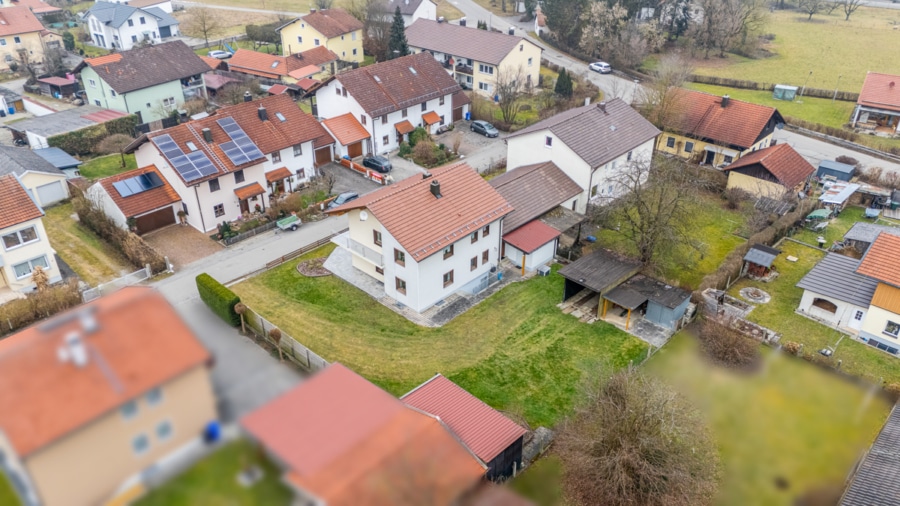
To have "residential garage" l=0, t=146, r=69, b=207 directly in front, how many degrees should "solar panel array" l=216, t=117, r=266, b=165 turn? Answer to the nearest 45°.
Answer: approximately 135° to its right

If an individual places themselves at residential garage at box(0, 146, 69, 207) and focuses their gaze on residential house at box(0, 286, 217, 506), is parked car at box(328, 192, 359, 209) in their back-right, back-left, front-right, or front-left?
front-left

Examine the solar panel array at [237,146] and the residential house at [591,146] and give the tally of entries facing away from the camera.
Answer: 0

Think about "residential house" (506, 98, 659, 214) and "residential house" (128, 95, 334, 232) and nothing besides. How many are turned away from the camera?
0

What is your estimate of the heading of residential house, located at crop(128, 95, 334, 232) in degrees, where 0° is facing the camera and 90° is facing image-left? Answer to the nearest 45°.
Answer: approximately 315°

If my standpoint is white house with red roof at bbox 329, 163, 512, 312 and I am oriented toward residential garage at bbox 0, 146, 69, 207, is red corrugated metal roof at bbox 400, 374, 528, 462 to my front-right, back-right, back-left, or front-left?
back-left

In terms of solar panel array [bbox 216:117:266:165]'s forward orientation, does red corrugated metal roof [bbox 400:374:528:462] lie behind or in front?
in front

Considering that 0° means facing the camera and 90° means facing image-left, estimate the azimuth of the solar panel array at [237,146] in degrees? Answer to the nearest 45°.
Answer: approximately 315°

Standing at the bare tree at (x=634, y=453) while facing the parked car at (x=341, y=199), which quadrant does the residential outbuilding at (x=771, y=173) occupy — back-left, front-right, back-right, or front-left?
front-right

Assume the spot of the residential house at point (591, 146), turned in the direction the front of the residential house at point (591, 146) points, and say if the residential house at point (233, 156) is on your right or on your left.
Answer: on your right
